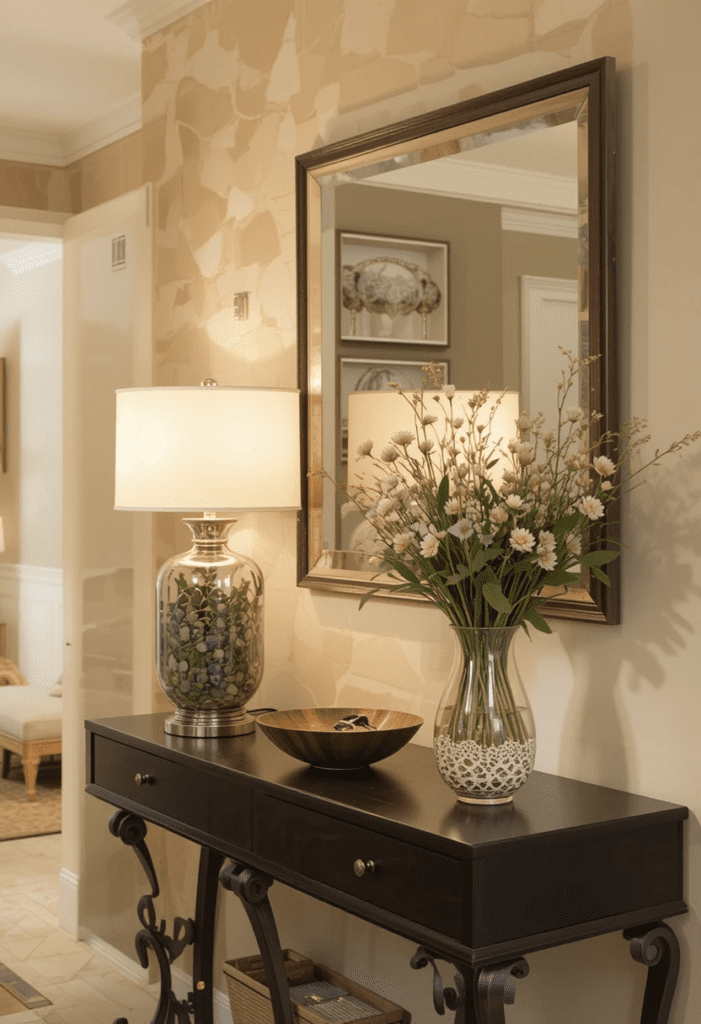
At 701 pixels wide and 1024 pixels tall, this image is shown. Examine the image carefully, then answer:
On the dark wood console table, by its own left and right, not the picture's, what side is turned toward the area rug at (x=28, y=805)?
right

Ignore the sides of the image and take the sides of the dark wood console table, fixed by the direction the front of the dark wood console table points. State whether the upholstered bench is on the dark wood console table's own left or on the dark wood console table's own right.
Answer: on the dark wood console table's own right

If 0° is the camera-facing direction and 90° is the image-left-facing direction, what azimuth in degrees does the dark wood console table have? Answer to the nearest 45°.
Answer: approximately 45°

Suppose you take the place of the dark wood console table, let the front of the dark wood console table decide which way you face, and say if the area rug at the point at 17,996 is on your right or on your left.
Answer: on your right
